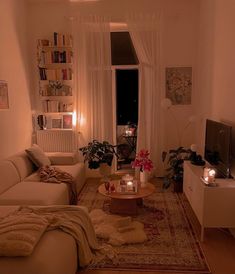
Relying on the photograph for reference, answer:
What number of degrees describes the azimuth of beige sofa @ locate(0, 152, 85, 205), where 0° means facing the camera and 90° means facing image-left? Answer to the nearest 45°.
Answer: approximately 270°

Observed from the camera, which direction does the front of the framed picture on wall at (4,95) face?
facing the viewer and to the right of the viewer

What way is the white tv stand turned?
to the viewer's left

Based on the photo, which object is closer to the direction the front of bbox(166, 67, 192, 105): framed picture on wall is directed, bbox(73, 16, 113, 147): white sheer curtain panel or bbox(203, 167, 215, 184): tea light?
the tea light

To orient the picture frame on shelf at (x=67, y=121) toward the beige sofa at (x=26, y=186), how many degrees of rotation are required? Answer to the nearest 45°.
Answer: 0° — it already faces it

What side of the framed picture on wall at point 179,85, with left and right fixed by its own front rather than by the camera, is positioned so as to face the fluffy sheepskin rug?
front

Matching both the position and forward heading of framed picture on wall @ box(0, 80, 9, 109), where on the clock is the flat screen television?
The flat screen television is roughly at 12 o'clock from the framed picture on wall.

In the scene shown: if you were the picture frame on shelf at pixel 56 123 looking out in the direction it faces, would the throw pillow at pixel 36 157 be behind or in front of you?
in front

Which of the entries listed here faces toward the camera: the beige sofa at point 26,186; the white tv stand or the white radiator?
the white radiator

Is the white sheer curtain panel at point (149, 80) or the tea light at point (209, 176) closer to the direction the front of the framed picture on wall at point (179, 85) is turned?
the tea light

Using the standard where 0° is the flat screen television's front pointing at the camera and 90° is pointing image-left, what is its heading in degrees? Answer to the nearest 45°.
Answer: approximately 45°

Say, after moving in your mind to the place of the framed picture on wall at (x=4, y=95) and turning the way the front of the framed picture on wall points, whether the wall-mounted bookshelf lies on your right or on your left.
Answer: on your left

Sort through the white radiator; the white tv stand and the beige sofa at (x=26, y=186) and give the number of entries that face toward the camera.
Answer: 1

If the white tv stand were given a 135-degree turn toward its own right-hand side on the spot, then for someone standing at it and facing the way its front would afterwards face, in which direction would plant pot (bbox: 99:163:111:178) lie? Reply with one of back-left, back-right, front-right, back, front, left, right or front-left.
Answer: left
